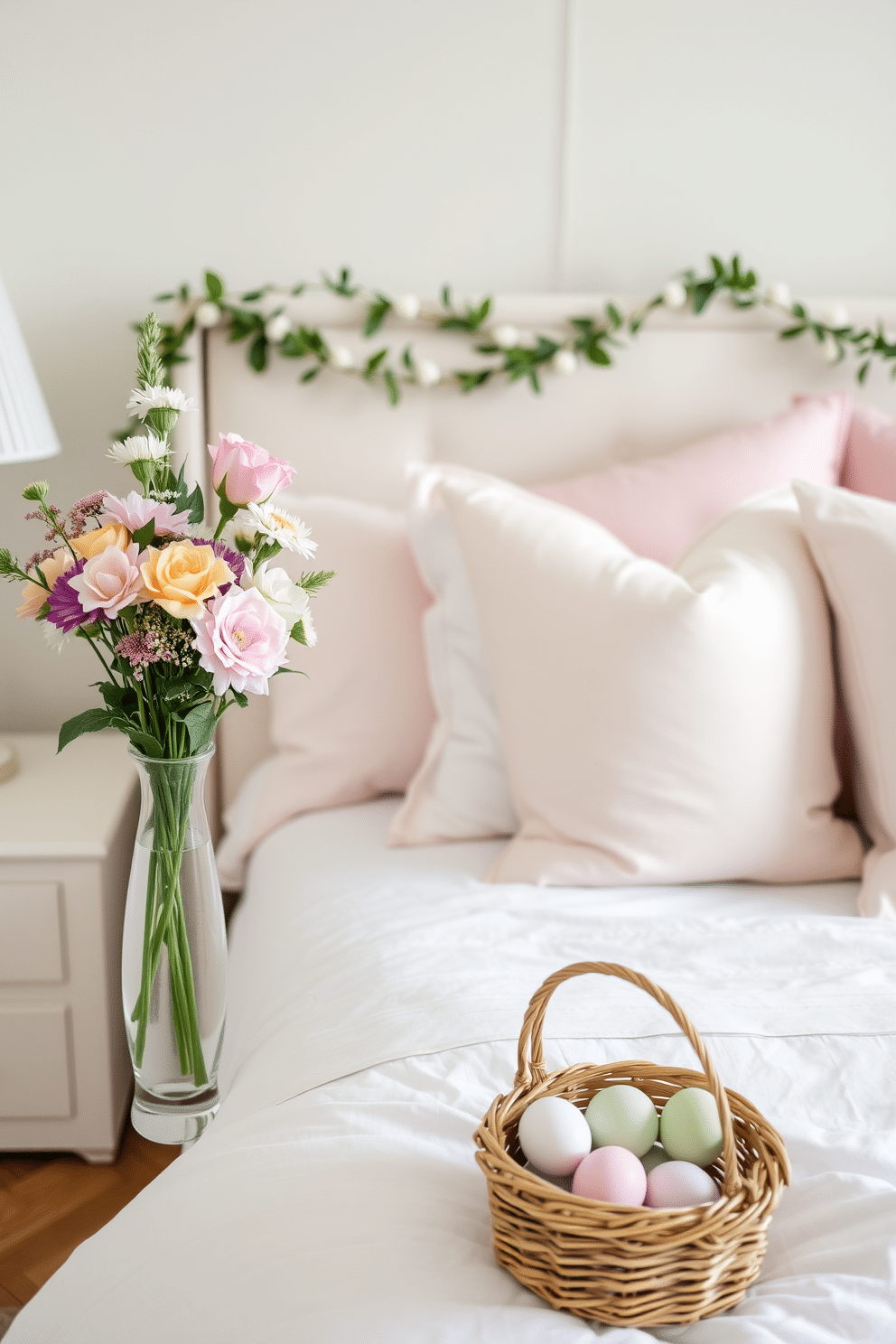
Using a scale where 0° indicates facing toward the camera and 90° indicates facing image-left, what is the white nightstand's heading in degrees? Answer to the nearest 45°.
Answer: approximately 0°

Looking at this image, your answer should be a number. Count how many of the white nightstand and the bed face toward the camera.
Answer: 2
